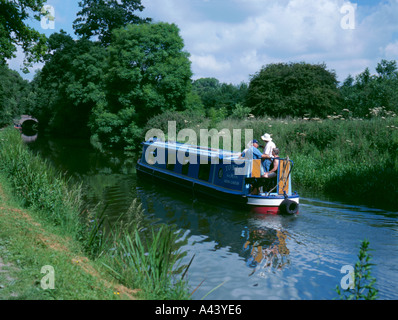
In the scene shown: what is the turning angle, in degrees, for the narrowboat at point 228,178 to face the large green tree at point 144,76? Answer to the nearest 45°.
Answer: approximately 45° to its right

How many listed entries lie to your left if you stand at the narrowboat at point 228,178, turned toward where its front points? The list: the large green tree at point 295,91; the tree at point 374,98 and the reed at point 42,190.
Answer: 1

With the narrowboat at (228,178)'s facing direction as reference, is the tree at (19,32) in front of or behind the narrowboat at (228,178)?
in front

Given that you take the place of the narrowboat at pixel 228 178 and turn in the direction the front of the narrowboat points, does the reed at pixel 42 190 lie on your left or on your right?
on your left

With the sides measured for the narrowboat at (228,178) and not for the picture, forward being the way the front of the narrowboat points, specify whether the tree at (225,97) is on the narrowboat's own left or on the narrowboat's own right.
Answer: on the narrowboat's own right

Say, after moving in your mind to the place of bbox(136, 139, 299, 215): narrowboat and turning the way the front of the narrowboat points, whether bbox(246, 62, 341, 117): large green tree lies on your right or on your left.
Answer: on your right

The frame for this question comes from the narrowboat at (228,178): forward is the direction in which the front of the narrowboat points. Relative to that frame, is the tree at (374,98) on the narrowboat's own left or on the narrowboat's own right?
on the narrowboat's own right

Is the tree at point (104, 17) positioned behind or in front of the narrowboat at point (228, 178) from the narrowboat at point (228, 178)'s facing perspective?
in front

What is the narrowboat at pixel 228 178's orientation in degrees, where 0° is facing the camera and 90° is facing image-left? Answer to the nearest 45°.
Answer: approximately 135°

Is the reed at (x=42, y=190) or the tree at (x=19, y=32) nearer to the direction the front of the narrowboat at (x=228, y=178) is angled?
the tree
